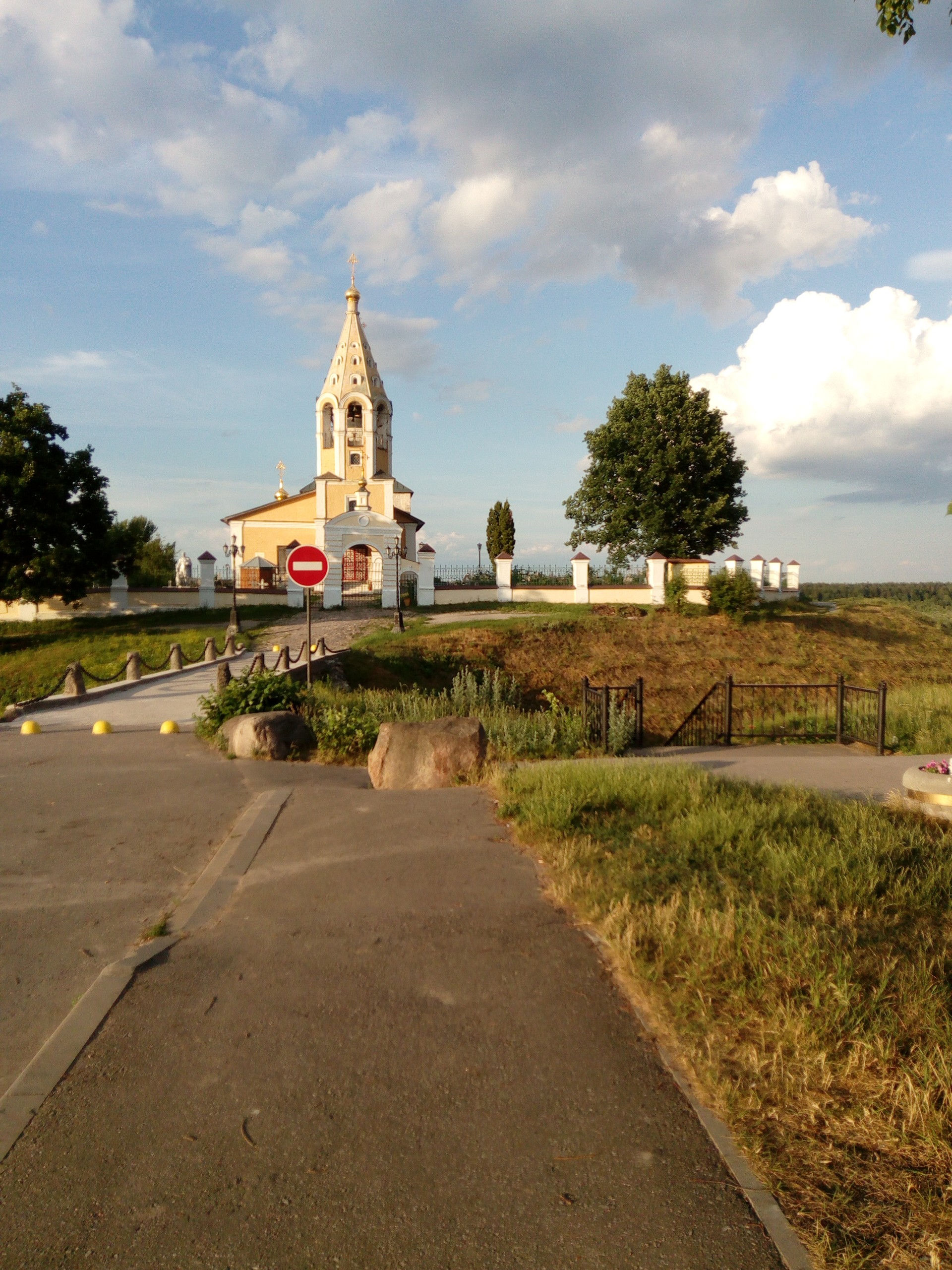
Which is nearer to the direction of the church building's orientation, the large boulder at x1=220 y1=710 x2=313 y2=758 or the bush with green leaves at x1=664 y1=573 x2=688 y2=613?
the large boulder

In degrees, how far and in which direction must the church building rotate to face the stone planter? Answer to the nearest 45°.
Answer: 0° — it already faces it

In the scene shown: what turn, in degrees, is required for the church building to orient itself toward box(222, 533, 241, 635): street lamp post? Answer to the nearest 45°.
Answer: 0° — it already faces it

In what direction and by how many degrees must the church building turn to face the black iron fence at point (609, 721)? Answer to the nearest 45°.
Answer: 0° — it already faces it

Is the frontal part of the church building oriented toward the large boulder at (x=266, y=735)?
yes

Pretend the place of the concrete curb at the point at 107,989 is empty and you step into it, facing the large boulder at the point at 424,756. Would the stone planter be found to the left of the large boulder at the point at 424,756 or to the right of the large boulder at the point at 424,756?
right

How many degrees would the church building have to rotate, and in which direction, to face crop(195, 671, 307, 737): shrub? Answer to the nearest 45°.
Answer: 0° — it already faces it

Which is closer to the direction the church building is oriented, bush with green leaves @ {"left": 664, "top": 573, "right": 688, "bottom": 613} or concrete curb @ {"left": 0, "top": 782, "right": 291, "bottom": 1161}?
the concrete curb

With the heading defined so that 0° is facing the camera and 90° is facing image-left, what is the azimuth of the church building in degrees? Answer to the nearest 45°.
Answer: approximately 0°

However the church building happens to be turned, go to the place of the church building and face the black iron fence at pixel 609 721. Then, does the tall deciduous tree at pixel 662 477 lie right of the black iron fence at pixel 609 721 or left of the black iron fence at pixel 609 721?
left

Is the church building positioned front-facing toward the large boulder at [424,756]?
yes
